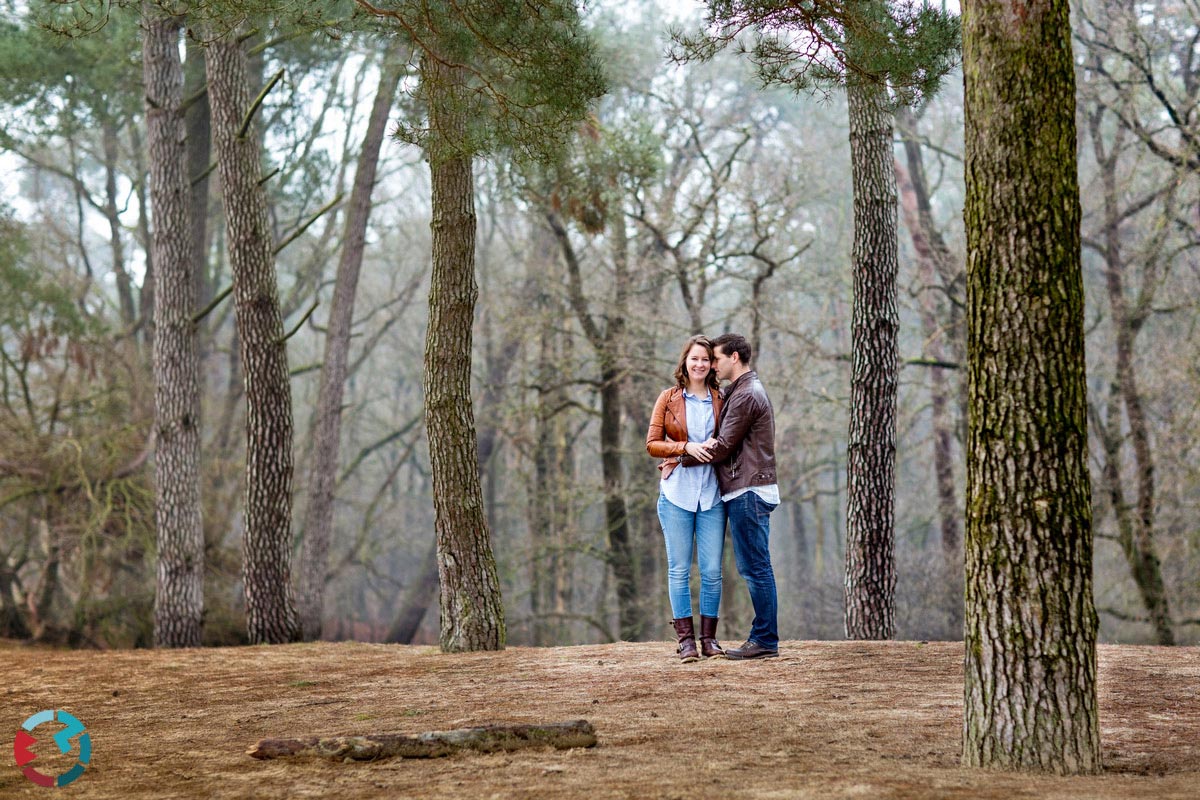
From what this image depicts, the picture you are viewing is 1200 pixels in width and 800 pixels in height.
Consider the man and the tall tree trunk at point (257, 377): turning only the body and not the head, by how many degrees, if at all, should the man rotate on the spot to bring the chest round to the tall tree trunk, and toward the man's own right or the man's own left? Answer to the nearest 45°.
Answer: approximately 45° to the man's own right

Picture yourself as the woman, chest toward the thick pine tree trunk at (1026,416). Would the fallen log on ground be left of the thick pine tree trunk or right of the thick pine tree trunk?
right

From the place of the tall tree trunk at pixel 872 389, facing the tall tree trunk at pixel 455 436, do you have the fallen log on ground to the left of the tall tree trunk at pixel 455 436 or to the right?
left

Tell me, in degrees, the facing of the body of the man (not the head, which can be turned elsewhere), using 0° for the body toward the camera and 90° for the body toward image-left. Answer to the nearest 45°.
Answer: approximately 90°

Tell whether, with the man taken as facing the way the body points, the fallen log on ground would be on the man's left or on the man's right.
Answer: on the man's left

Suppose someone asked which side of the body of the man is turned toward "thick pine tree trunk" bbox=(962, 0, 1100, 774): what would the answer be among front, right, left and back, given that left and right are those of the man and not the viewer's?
left
